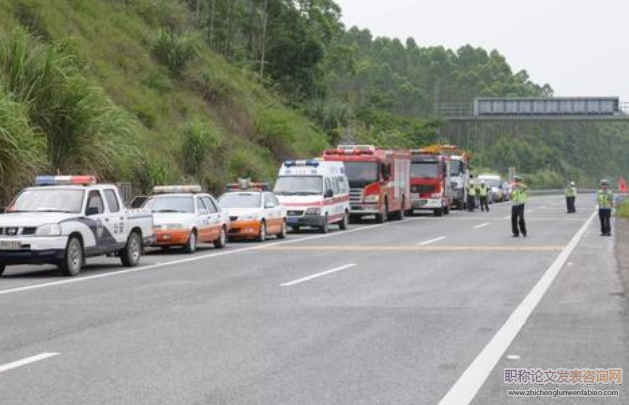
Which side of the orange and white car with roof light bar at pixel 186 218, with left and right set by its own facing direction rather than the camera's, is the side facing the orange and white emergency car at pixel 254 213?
back

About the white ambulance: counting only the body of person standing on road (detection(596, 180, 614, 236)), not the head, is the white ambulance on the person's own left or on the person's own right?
on the person's own right

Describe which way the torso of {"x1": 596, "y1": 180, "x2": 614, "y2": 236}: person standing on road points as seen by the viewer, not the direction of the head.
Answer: toward the camera

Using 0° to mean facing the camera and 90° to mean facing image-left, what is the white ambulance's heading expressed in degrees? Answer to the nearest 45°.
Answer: approximately 45°

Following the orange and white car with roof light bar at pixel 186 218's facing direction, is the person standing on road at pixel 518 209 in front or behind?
behind

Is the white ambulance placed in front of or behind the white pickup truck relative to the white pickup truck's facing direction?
behind

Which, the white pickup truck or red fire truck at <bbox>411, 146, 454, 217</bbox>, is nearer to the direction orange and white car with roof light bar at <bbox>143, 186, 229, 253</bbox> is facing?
the white pickup truck

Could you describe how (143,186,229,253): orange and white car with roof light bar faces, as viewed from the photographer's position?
facing the viewer and to the left of the viewer

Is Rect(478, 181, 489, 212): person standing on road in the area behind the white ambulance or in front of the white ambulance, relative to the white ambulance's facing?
behind
